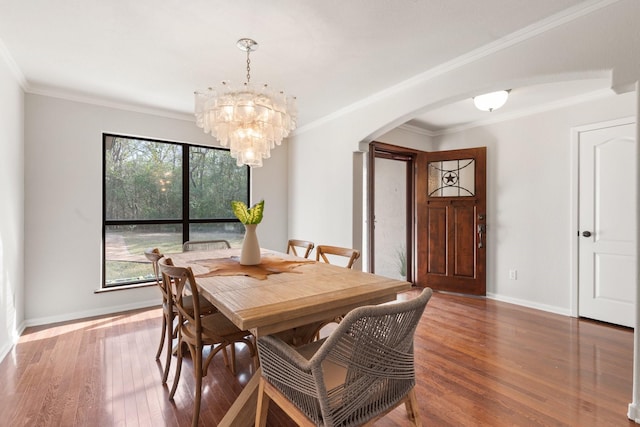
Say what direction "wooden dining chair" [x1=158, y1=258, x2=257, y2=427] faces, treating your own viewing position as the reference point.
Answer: facing away from the viewer and to the right of the viewer

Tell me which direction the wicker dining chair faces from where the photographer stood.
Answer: facing away from the viewer and to the left of the viewer

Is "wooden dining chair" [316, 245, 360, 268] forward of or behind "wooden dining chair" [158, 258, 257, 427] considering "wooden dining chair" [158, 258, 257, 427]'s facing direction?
forward

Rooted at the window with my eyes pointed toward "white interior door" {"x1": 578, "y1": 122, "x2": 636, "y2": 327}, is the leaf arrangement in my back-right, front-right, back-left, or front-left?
front-right

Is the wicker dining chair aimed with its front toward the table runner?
yes

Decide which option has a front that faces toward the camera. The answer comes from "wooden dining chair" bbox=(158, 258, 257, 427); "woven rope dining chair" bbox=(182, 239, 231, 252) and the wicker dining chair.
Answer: "woven rope dining chair" bbox=(182, 239, 231, 252)

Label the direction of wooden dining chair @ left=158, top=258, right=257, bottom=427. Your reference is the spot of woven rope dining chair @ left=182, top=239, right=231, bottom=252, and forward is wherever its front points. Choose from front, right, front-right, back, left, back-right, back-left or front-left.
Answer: front

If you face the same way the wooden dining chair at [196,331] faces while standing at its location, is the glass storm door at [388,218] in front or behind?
in front

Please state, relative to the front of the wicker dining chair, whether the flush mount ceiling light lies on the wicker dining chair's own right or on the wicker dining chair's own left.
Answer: on the wicker dining chair's own right

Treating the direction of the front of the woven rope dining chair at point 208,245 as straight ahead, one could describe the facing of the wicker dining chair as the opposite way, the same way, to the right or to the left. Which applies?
the opposite way

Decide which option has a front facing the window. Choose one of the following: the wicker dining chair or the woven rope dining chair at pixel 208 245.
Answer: the wicker dining chair

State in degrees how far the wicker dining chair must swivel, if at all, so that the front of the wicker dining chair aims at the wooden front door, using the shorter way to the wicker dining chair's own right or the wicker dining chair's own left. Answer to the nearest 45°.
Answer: approximately 90° to the wicker dining chair's own right

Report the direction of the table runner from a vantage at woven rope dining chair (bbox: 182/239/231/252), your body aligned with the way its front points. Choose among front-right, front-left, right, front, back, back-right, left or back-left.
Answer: front

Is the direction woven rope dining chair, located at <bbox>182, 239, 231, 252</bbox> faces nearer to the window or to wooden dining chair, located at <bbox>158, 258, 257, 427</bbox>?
the wooden dining chair

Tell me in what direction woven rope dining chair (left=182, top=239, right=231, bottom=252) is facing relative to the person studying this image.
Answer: facing the viewer

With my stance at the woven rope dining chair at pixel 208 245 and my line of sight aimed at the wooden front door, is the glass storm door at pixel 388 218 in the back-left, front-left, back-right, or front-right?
front-left

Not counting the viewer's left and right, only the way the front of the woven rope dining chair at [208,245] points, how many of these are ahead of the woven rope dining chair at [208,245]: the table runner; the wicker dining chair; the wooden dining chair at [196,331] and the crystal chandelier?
4
